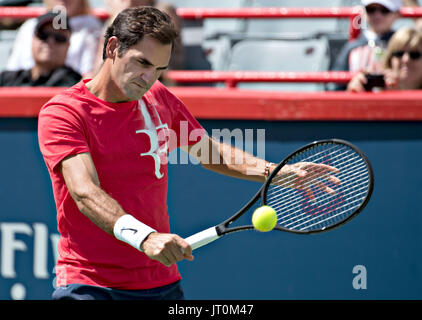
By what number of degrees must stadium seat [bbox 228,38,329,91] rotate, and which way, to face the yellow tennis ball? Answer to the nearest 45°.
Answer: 0° — it already faces it

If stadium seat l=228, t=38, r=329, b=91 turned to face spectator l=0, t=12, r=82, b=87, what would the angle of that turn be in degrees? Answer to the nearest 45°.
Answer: approximately 45° to its right

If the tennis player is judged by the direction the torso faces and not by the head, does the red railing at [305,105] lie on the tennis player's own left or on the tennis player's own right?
on the tennis player's own left

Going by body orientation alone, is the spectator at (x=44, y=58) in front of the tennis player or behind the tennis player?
behind

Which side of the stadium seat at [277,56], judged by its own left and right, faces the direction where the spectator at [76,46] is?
right

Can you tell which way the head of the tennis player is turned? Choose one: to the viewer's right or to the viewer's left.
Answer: to the viewer's right

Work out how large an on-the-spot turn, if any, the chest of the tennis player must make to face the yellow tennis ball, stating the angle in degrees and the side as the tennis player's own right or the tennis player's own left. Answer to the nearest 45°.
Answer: approximately 45° to the tennis player's own left

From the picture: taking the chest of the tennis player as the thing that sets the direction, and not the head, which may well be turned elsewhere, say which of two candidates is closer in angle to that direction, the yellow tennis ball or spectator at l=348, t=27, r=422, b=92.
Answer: the yellow tennis ball

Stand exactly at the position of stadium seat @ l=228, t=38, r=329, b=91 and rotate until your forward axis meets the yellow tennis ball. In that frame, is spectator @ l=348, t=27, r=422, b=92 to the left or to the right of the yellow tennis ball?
left

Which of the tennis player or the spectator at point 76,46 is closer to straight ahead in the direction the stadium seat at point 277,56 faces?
the tennis player

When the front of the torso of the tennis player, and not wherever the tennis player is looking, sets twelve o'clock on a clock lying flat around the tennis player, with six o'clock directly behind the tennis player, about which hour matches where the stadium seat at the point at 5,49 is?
The stadium seat is roughly at 7 o'clock from the tennis player.

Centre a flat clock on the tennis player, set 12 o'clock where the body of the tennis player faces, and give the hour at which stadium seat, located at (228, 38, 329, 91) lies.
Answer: The stadium seat is roughly at 8 o'clock from the tennis player.

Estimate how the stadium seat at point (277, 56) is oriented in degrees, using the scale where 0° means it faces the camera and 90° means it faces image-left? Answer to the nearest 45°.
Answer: approximately 0°
